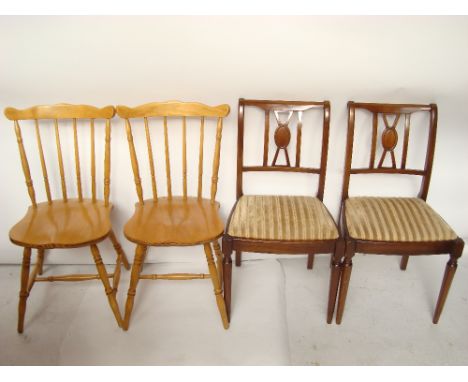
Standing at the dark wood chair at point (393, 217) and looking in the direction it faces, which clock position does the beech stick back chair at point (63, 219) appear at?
The beech stick back chair is roughly at 2 o'clock from the dark wood chair.

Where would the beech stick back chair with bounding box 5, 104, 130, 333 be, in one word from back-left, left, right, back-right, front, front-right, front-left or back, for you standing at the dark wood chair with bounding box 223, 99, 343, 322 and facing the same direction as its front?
right

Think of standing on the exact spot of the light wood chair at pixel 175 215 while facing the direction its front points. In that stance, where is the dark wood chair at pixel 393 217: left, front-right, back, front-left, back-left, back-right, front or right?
left

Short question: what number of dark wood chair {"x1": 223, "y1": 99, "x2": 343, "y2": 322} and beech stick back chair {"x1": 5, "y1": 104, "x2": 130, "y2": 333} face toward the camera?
2

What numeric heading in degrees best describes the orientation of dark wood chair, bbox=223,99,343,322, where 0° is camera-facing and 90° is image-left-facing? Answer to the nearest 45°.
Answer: approximately 0°

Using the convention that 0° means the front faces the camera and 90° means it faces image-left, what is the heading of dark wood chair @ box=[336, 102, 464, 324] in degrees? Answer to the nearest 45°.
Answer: approximately 0°
